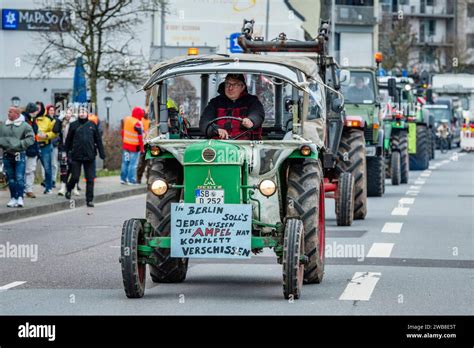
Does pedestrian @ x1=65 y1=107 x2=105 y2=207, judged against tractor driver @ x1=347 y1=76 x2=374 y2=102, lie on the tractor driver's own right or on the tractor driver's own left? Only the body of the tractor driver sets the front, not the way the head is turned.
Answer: on the tractor driver's own right

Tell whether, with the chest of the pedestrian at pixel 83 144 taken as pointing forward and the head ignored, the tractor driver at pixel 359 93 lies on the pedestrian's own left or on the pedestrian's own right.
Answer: on the pedestrian's own left

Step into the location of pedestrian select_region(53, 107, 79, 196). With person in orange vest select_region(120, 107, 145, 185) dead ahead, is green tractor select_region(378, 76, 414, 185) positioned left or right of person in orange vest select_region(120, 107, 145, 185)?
right

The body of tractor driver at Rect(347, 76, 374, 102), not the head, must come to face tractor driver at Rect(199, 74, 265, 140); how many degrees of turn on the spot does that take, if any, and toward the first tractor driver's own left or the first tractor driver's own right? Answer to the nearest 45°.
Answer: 0° — they already face them

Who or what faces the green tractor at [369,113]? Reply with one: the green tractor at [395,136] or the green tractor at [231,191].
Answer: the green tractor at [395,136]

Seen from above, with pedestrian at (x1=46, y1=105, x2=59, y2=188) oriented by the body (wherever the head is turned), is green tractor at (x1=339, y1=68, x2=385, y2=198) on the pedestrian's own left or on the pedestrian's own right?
on the pedestrian's own left

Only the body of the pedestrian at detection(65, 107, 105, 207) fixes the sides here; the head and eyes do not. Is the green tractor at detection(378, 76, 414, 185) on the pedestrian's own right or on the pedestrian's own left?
on the pedestrian's own left
